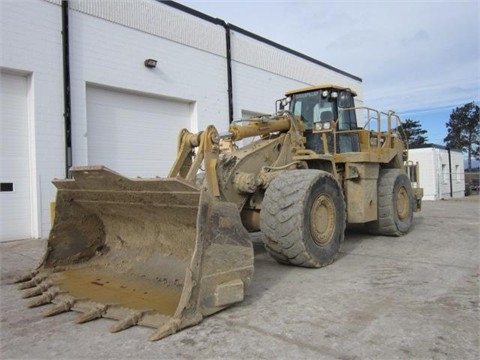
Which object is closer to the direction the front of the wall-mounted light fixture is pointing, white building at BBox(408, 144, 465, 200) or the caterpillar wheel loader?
the caterpillar wheel loader

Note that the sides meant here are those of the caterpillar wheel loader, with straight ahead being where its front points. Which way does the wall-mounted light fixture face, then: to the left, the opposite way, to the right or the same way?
to the left

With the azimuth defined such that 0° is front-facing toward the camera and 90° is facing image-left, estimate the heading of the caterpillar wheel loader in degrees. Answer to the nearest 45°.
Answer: approximately 45°

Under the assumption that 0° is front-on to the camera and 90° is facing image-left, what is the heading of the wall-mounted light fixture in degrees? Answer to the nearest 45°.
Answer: approximately 315°

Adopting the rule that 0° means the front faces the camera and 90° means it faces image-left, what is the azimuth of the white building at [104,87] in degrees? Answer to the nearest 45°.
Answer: approximately 315°

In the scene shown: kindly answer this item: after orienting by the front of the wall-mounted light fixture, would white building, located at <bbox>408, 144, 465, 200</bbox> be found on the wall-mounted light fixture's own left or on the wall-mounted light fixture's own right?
on the wall-mounted light fixture's own left

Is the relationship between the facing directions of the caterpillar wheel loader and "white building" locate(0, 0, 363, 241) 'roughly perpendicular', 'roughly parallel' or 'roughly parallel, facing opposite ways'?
roughly perpendicular

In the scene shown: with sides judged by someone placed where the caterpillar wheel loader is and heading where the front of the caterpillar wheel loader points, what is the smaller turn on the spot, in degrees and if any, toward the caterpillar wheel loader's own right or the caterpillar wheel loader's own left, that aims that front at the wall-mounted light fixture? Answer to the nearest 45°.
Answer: approximately 135° to the caterpillar wheel loader's own right
